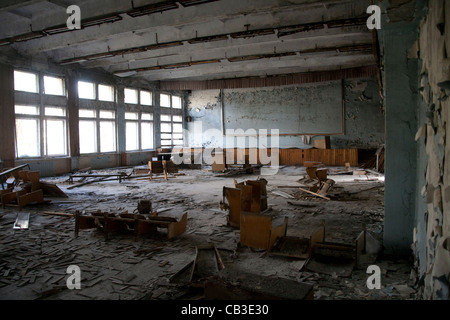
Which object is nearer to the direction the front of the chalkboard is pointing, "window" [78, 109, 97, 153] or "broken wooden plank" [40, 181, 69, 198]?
the broken wooden plank

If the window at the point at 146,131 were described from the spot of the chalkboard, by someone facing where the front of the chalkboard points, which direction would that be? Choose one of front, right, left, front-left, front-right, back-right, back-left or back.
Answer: right

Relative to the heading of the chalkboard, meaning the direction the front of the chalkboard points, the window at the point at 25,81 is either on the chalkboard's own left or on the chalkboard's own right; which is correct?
on the chalkboard's own right

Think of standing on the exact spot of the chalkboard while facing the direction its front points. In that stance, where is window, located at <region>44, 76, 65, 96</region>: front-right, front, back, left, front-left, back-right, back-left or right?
front-right

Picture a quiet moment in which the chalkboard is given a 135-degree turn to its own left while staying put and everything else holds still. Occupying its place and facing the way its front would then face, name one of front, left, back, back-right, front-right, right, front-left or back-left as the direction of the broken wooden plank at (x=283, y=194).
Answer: back-right

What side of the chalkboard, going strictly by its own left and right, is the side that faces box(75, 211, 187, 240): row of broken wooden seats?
front

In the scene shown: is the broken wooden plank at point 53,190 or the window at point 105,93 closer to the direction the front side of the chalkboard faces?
the broken wooden plank

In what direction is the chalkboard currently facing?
toward the camera
